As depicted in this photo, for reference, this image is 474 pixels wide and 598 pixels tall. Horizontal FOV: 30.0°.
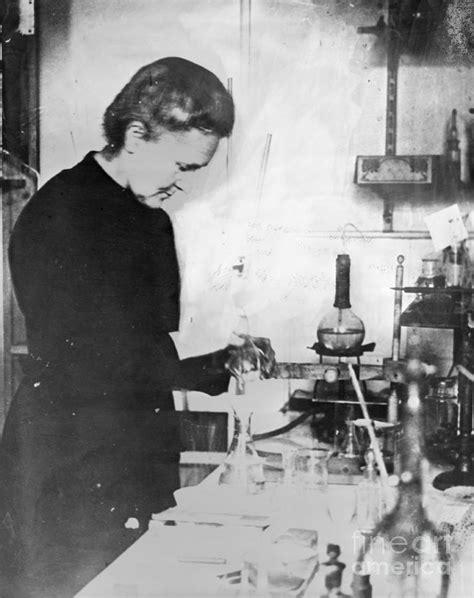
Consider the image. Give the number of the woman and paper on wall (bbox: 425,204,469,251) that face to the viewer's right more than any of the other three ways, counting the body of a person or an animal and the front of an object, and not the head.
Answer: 1

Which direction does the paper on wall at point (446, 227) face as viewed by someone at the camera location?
facing the viewer

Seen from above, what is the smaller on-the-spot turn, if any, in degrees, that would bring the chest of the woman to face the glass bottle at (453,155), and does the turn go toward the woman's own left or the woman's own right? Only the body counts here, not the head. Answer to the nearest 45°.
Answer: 0° — they already face it

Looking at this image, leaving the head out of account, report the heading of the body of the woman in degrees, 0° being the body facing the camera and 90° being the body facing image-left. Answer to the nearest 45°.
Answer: approximately 270°

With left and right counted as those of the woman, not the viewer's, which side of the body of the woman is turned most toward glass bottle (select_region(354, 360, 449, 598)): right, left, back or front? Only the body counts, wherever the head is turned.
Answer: front
